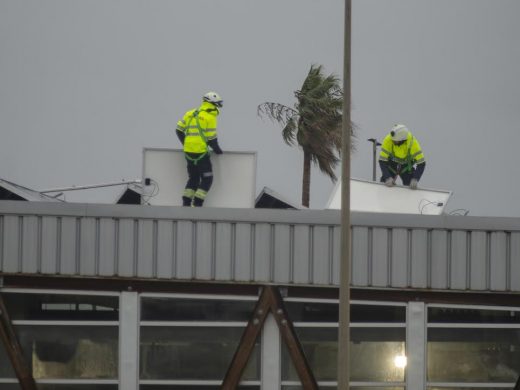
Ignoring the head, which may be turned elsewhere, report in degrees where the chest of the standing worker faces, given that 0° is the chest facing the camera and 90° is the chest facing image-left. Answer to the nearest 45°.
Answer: approximately 225°

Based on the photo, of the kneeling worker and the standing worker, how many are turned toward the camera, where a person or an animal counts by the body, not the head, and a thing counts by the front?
1

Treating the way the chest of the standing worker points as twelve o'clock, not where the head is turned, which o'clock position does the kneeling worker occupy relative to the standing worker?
The kneeling worker is roughly at 1 o'clock from the standing worker.

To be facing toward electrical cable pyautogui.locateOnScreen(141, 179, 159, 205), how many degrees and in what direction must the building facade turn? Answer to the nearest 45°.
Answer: approximately 135° to its right

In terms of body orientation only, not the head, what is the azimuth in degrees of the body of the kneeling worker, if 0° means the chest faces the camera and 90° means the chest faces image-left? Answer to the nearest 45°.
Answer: approximately 0°

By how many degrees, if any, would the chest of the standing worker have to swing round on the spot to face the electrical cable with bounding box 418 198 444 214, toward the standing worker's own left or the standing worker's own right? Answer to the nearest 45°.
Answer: approximately 45° to the standing worker's own right
